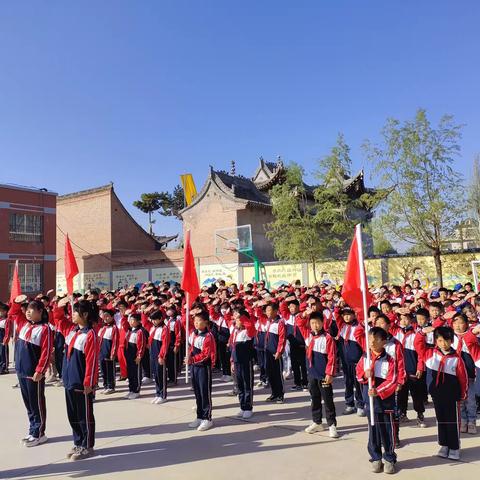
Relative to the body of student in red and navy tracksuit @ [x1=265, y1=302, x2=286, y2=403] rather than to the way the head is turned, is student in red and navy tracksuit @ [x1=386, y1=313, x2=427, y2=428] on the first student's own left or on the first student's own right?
on the first student's own left

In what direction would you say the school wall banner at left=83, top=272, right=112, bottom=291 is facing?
toward the camera

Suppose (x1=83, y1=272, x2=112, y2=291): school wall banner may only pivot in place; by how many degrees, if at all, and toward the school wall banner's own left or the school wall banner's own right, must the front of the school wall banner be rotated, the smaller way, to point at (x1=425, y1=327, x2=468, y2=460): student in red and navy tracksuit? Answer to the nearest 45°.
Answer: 0° — it already faces them

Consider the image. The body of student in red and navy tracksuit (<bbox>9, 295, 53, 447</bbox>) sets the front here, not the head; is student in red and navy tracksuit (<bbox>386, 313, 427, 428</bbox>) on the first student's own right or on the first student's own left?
on the first student's own left

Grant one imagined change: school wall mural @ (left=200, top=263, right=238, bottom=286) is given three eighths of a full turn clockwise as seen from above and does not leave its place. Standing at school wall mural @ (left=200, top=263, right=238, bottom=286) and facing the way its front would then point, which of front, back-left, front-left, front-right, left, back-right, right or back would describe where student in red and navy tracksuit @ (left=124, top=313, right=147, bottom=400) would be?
back-left

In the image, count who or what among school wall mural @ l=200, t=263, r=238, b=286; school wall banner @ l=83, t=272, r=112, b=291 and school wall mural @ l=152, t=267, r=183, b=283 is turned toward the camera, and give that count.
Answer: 3

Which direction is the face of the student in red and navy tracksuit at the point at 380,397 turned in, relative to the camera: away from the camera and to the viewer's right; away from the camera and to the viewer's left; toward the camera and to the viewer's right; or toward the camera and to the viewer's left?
toward the camera and to the viewer's left

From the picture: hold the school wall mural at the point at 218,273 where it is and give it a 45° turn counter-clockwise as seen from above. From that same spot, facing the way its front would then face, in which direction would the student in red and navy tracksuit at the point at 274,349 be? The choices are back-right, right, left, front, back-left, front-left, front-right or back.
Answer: front-right

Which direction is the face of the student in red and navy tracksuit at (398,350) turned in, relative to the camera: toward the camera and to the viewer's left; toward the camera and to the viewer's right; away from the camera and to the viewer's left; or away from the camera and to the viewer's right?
toward the camera and to the viewer's left

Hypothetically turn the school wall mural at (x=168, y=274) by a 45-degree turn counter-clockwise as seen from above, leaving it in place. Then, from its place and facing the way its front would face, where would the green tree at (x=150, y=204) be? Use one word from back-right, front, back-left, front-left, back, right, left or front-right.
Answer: back-left

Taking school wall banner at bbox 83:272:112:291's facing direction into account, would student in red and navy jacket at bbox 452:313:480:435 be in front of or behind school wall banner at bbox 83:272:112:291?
in front

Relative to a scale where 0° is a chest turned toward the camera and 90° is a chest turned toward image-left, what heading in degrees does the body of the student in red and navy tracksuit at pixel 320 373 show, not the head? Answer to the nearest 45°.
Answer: approximately 45°

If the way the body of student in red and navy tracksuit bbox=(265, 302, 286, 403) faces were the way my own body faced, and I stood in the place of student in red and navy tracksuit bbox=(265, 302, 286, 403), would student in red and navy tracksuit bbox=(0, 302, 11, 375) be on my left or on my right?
on my right

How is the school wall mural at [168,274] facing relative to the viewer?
toward the camera

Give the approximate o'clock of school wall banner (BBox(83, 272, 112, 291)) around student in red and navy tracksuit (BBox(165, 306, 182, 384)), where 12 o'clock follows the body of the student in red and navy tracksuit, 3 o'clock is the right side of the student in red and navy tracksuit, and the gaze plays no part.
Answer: The school wall banner is roughly at 4 o'clock from the student in red and navy tracksuit.

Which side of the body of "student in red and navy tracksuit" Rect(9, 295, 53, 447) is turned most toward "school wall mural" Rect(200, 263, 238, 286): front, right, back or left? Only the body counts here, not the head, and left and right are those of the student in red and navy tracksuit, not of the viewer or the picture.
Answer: back

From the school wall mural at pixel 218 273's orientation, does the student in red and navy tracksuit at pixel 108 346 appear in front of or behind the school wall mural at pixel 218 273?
in front

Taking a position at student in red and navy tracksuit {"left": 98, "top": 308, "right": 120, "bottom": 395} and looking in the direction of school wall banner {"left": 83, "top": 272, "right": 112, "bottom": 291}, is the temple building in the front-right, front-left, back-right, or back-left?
front-right

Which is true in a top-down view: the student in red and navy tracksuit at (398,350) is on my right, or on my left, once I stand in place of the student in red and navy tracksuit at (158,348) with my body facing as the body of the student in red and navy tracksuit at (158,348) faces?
on my left
